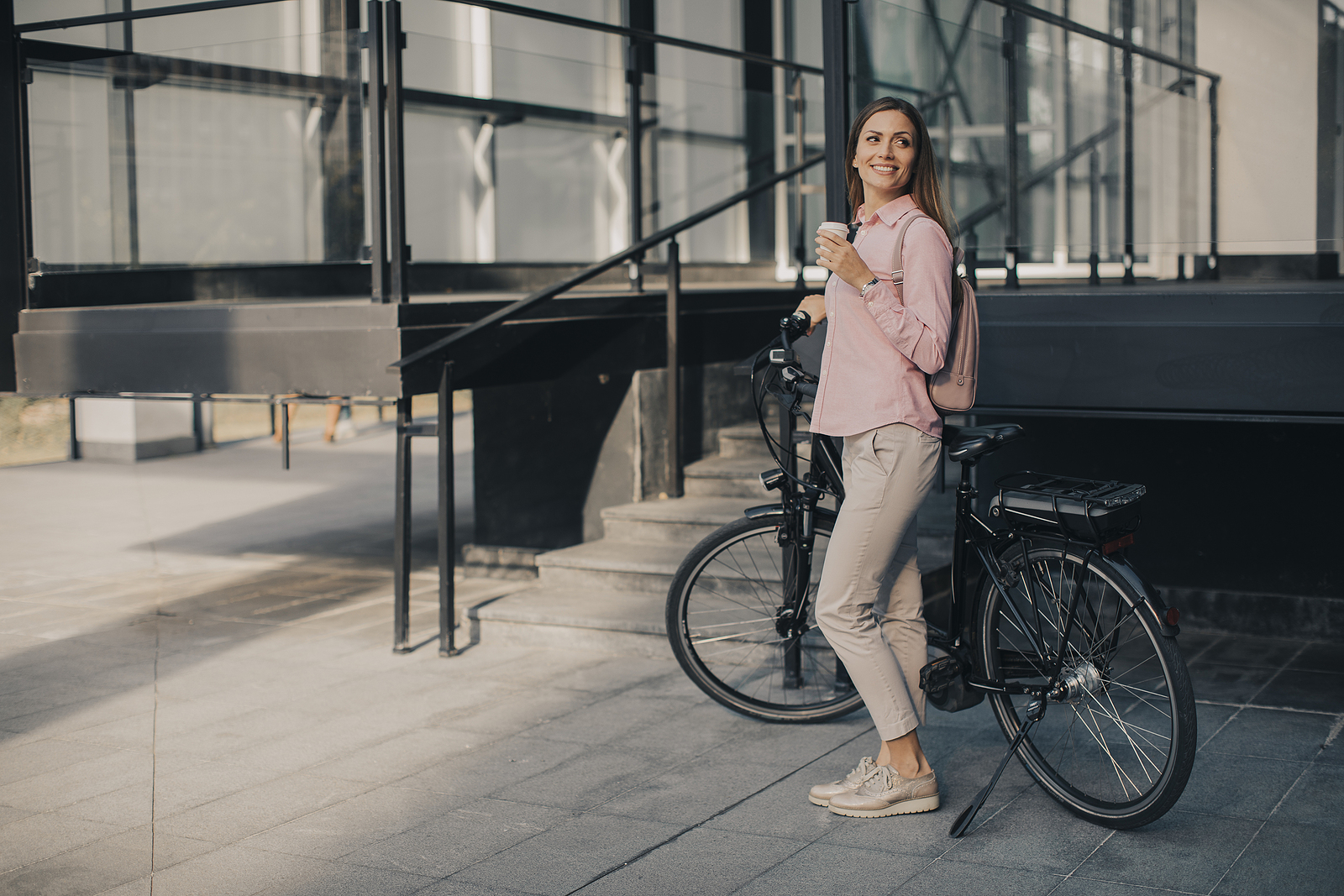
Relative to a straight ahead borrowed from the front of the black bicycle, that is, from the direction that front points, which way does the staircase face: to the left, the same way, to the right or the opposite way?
to the left

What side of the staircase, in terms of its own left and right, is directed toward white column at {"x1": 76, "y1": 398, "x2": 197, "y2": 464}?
right

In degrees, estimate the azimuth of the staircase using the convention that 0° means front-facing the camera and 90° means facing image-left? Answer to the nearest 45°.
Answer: approximately 45°

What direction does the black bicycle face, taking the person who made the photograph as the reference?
facing away from the viewer and to the left of the viewer
